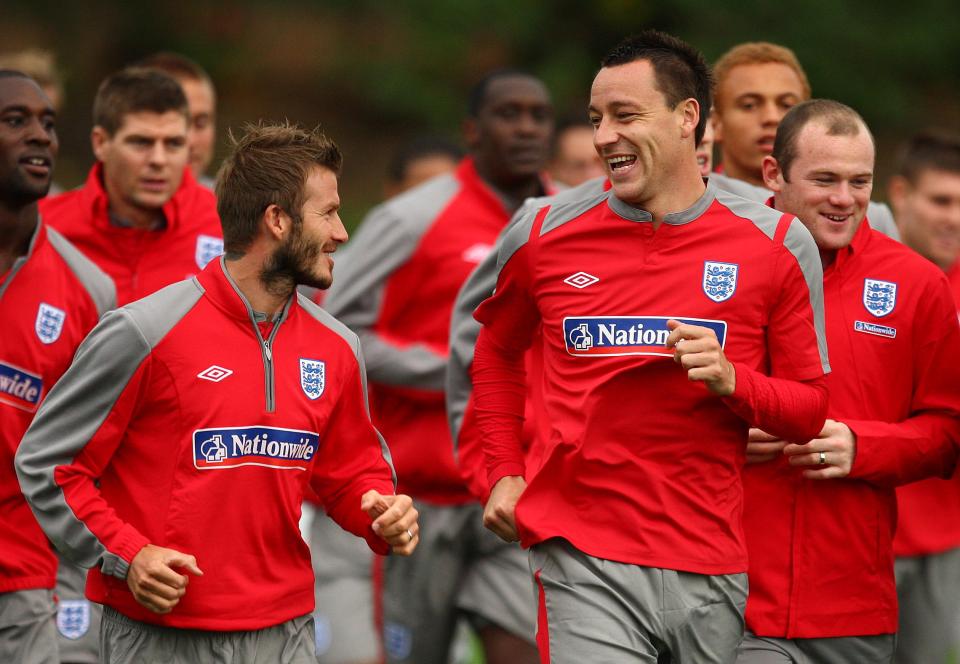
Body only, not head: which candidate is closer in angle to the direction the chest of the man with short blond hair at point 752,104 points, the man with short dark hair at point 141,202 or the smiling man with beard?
the smiling man with beard

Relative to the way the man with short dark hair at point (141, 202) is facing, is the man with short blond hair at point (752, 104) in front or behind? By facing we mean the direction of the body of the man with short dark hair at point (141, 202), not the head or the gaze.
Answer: in front

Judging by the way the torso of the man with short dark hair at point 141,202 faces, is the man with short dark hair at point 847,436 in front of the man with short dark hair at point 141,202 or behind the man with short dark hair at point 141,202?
in front

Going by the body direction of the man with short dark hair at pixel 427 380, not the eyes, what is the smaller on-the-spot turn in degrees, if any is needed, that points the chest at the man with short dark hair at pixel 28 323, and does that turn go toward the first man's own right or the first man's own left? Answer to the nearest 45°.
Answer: approximately 90° to the first man's own right

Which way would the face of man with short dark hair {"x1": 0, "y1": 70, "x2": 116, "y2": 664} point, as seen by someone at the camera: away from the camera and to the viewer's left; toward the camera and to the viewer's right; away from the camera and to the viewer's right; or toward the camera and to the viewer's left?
toward the camera and to the viewer's right

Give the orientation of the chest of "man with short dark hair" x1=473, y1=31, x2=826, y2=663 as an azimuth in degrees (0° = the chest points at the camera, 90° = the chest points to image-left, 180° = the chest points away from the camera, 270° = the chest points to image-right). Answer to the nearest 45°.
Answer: approximately 0°

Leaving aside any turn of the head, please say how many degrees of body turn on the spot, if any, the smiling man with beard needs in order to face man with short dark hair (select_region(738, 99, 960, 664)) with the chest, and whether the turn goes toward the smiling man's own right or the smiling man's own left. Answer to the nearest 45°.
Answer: approximately 45° to the smiling man's own left
